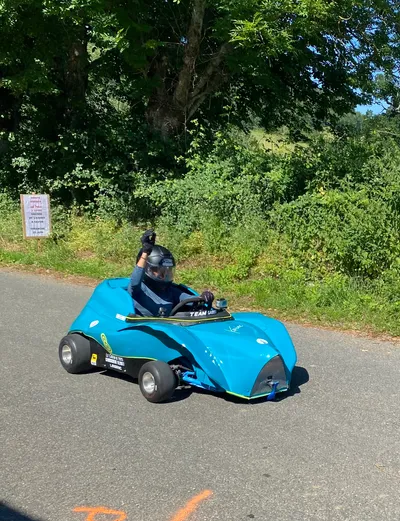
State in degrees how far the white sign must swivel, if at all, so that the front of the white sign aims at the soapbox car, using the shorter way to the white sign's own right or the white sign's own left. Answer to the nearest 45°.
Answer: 0° — it already faces it

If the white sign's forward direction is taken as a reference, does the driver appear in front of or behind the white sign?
in front

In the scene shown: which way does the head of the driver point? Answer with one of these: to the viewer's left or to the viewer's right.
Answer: to the viewer's right

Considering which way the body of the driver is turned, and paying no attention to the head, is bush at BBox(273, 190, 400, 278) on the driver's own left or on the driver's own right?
on the driver's own left

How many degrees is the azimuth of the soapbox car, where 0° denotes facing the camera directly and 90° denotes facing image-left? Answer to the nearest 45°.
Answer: approximately 315°

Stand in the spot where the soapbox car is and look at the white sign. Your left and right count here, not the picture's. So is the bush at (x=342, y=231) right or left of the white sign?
right

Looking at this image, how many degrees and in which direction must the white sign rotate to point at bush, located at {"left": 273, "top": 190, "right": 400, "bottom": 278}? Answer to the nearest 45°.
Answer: approximately 45° to its left

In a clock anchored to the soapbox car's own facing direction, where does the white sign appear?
The white sign is roughly at 7 o'clock from the soapbox car.
